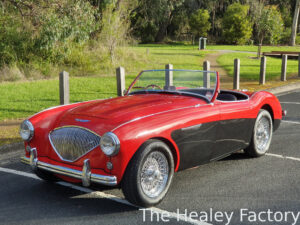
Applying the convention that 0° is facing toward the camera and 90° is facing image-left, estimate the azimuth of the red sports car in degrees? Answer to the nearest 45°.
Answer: approximately 45°
